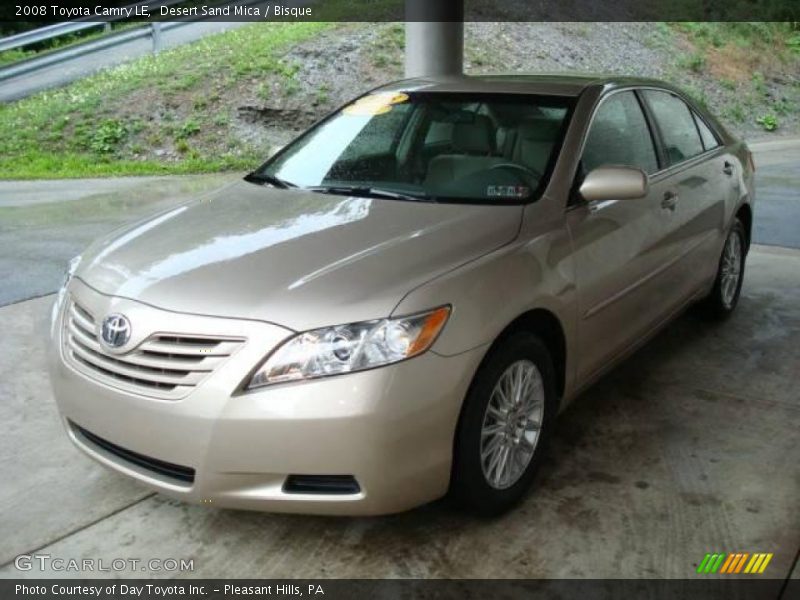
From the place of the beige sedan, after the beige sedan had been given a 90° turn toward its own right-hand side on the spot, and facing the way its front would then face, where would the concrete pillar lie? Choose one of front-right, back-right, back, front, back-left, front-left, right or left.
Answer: front-right

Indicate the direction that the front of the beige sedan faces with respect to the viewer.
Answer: facing the viewer and to the left of the viewer

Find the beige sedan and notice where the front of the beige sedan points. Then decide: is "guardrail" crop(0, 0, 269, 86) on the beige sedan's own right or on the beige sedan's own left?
on the beige sedan's own right

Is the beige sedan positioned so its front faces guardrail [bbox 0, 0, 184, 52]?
no
